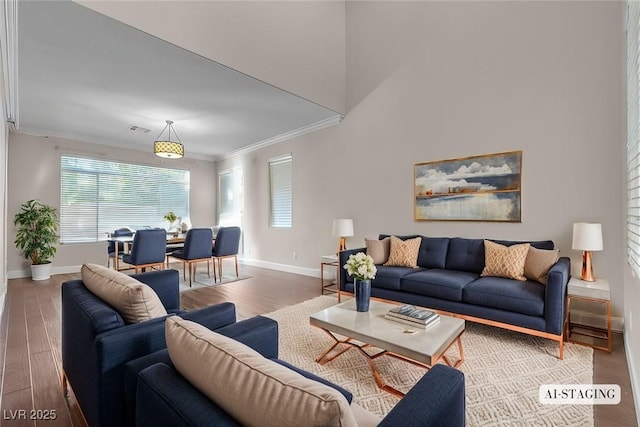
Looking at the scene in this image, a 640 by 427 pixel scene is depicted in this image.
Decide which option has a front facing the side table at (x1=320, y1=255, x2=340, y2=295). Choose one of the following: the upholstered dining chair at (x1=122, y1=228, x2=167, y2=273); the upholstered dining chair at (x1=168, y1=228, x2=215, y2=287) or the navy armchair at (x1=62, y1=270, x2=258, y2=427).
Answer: the navy armchair

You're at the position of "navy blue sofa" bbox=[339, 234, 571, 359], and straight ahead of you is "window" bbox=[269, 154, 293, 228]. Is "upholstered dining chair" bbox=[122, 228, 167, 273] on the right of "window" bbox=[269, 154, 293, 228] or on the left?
left

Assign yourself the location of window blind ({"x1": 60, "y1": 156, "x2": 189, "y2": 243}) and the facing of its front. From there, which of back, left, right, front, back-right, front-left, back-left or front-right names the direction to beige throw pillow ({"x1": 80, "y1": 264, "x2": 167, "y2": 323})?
front-right

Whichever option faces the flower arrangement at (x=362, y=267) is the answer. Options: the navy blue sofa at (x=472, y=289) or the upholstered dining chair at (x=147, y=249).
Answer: the navy blue sofa

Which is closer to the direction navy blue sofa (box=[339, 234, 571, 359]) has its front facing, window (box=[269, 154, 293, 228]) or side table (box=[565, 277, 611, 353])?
the window

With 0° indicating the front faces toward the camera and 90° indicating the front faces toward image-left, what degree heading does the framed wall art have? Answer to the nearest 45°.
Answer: approximately 45°

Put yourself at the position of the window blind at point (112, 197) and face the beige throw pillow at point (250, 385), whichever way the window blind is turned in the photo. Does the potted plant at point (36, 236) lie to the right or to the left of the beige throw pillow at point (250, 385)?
right

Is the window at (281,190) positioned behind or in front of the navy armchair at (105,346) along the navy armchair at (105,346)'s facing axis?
in front

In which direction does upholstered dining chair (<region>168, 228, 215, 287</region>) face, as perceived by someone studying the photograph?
facing away from the viewer and to the left of the viewer

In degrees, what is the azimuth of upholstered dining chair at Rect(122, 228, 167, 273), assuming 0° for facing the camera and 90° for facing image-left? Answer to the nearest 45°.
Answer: approximately 135°

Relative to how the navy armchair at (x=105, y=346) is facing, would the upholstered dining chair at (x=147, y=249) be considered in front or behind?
in front
